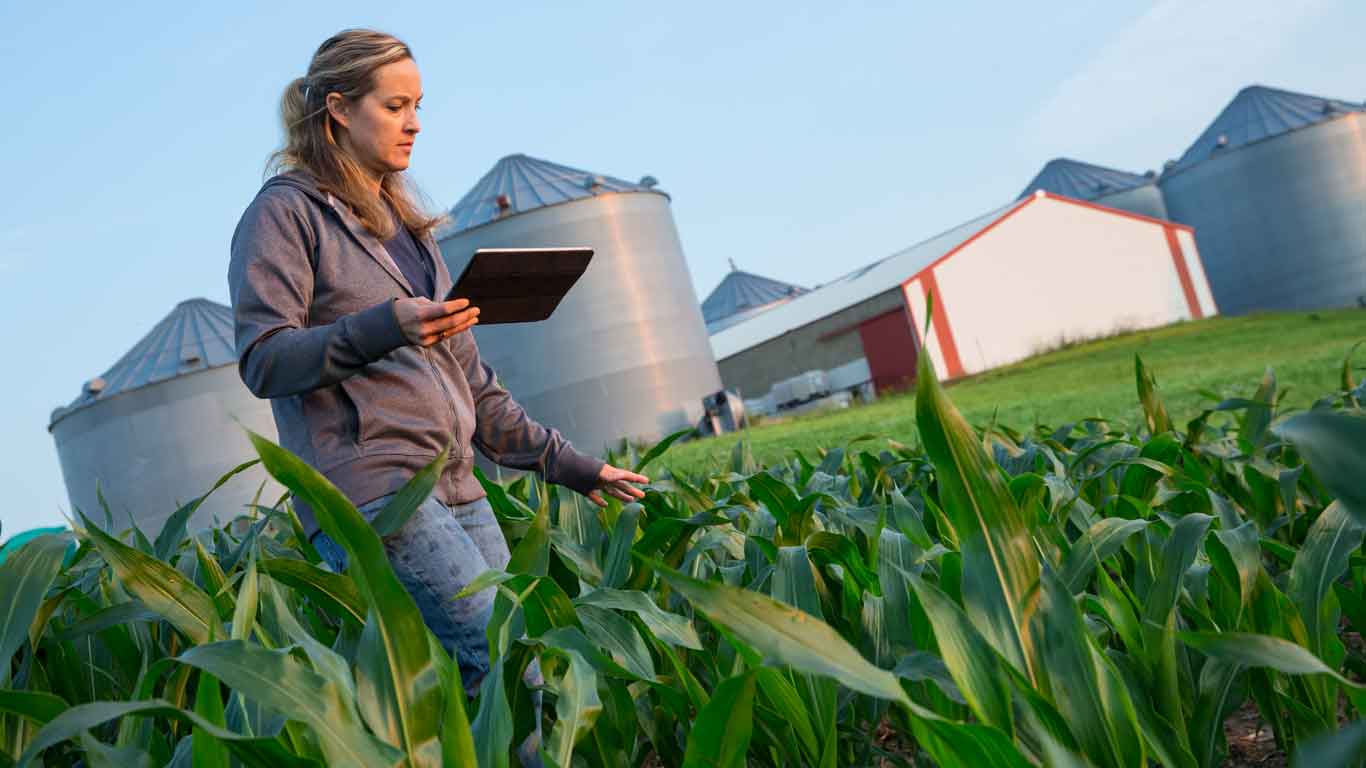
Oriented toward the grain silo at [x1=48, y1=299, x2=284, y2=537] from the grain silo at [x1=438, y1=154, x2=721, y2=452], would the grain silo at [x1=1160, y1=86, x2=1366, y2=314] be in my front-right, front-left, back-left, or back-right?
back-right

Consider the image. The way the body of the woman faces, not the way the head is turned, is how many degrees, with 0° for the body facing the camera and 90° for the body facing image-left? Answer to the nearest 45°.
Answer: approximately 315°

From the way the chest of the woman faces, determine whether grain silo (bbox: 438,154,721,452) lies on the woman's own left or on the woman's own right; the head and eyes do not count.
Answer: on the woman's own left

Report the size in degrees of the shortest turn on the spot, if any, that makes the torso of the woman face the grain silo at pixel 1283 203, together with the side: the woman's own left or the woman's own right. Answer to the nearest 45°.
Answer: approximately 90° to the woman's own left

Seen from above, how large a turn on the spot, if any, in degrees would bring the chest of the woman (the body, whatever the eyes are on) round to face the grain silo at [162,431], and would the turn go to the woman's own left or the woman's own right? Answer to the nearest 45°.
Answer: approximately 135° to the woman's own left

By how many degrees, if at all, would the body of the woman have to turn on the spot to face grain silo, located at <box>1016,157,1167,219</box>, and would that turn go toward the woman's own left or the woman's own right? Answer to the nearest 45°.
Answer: approximately 90° to the woman's own left
